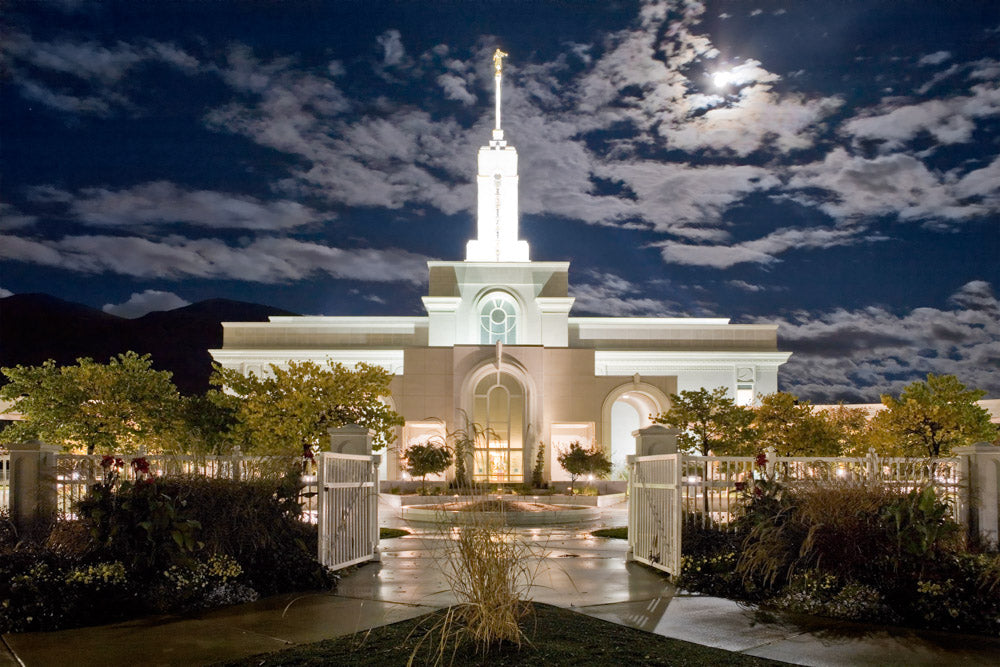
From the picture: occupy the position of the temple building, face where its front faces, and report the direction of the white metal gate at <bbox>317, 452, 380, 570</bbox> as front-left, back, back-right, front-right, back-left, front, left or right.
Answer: front

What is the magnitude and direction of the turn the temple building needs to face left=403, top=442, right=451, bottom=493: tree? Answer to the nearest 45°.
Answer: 0° — it already faces it

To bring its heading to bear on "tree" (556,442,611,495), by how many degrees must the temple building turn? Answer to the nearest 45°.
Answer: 0° — it already faces it

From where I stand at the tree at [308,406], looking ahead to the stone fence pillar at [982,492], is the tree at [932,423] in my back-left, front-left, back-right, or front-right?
front-left

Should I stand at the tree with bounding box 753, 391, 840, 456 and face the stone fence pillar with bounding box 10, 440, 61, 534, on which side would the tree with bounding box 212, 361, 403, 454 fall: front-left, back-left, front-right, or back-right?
front-right

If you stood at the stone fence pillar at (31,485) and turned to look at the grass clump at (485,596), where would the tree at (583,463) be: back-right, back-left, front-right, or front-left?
back-left

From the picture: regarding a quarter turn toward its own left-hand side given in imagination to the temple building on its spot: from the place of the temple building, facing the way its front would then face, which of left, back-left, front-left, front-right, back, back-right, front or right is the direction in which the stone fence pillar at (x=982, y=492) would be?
right

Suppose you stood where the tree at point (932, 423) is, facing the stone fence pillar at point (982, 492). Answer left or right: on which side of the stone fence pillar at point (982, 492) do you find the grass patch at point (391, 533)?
right

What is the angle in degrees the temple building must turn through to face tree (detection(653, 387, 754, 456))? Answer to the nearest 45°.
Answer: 0° — it already faces it

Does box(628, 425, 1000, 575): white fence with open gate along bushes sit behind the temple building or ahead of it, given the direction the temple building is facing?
ahead

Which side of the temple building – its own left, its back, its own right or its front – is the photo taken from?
front

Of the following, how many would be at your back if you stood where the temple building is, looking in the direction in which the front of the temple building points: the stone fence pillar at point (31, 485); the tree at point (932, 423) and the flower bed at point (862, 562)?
0

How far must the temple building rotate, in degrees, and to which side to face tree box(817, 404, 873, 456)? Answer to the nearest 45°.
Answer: approximately 45° to its left

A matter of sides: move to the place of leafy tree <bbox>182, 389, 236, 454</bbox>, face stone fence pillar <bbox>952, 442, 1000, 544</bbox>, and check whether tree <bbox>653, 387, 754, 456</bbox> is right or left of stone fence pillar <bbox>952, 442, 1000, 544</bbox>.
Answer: left

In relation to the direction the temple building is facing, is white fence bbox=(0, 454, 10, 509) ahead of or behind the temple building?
ahead
